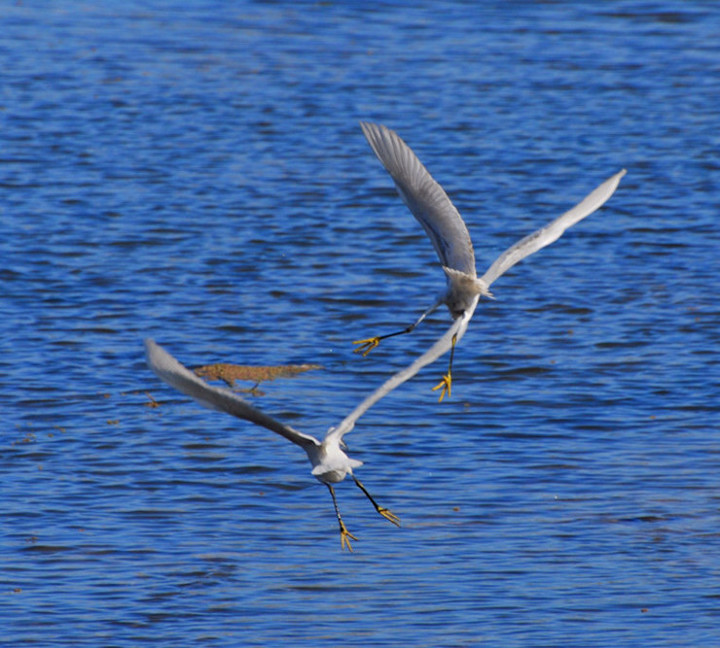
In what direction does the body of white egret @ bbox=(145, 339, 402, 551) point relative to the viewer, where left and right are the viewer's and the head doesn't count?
facing away from the viewer
